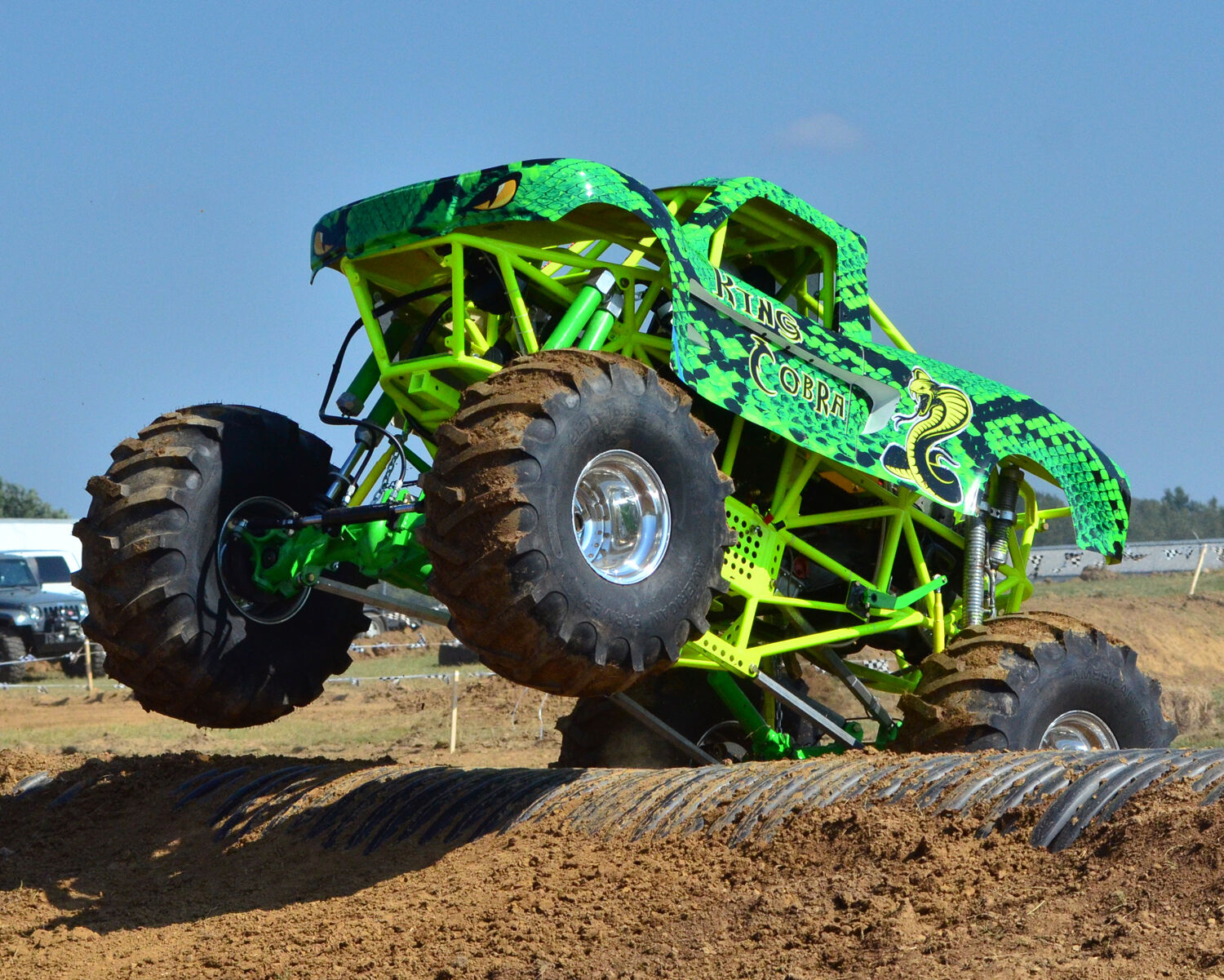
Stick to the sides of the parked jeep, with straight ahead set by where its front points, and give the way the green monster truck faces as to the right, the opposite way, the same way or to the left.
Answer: to the right

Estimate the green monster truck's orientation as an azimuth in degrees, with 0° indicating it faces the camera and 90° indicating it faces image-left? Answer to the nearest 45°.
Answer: approximately 45°

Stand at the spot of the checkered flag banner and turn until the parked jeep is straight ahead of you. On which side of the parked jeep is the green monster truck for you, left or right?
left

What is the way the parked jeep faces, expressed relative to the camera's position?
facing the viewer and to the right of the viewer

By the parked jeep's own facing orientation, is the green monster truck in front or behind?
in front

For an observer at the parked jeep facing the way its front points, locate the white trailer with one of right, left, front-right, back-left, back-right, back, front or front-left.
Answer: back-left

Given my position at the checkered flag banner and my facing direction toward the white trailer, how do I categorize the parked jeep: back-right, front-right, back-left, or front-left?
front-left
